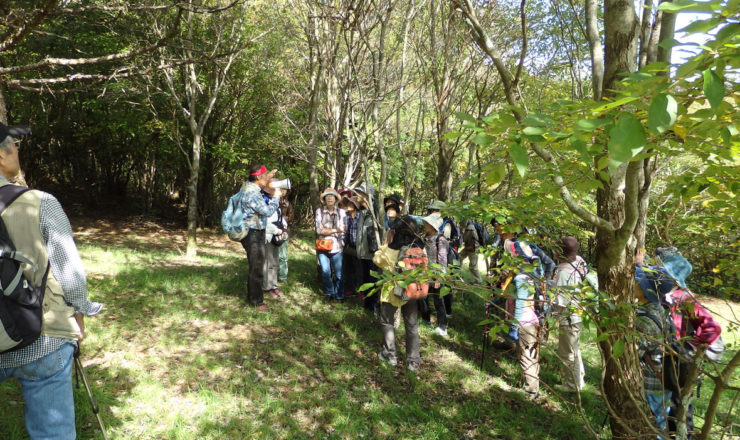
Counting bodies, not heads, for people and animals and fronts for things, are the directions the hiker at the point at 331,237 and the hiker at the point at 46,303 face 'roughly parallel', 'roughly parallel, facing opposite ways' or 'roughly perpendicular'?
roughly parallel, facing opposite ways

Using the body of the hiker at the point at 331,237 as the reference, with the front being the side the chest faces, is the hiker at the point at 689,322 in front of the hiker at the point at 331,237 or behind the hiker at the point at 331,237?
in front

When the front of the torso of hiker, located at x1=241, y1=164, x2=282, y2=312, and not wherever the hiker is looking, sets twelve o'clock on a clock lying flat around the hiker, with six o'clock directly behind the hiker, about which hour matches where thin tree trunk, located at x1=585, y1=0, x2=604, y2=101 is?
The thin tree trunk is roughly at 2 o'clock from the hiker.

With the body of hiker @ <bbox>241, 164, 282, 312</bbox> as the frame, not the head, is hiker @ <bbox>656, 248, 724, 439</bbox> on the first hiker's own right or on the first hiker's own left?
on the first hiker's own right

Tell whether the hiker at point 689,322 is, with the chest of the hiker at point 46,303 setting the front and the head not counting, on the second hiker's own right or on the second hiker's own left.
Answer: on the second hiker's own right

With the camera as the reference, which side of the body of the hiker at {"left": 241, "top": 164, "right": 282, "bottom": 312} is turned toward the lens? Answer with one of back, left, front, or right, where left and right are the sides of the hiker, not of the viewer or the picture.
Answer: right

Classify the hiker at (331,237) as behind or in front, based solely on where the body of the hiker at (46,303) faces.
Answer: in front

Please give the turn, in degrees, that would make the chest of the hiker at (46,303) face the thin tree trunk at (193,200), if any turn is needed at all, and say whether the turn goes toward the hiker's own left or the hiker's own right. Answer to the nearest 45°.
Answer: approximately 45° to the hiker's own left

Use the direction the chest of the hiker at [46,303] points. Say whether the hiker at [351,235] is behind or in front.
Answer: in front

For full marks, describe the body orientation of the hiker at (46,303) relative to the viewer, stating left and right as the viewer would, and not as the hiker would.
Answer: facing away from the viewer and to the right of the viewer

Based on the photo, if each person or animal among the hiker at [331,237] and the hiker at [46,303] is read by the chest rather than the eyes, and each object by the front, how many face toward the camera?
1

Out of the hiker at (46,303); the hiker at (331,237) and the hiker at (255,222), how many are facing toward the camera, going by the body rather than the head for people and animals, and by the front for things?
1

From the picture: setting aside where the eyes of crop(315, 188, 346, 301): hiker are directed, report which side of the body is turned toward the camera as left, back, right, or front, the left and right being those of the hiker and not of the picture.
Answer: front
